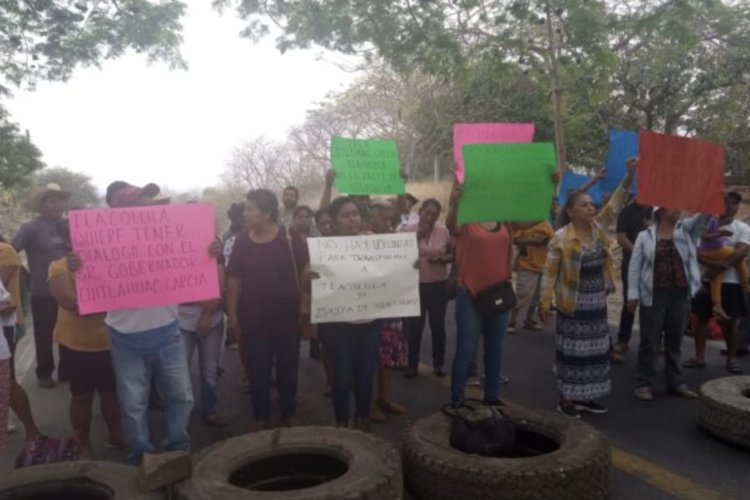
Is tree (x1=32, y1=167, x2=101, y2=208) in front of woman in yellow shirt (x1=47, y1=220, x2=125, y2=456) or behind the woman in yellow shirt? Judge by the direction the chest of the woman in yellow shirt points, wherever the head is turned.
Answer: behind

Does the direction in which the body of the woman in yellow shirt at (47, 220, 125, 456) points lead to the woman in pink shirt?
no

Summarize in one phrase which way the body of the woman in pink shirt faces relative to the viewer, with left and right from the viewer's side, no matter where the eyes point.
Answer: facing the viewer

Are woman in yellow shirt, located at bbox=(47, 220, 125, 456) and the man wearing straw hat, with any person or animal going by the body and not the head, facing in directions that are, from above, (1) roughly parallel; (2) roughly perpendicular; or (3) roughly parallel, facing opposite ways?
roughly parallel

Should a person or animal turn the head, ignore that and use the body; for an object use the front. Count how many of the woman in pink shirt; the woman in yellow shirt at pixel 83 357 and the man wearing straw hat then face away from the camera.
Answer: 0

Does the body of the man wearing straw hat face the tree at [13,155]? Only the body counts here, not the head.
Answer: no

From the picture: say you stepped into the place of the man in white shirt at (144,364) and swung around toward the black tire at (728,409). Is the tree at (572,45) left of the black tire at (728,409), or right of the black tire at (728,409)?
left

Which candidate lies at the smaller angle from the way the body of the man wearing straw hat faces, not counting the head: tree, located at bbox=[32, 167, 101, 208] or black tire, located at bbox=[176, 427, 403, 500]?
the black tire

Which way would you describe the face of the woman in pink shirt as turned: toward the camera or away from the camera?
toward the camera

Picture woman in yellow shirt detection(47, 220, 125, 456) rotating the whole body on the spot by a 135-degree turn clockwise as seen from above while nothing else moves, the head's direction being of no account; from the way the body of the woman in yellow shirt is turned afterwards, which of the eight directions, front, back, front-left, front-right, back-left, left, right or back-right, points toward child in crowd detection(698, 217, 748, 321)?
back

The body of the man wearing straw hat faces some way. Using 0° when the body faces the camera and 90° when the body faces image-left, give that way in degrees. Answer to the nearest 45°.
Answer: approximately 315°

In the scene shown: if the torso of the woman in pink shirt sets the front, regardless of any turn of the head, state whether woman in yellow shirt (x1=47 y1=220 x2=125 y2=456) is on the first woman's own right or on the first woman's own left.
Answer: on the first woman's own right

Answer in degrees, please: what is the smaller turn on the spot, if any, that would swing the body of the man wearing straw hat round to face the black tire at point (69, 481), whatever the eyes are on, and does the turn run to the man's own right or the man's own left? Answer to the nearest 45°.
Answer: approximately 45° to the man's own right
